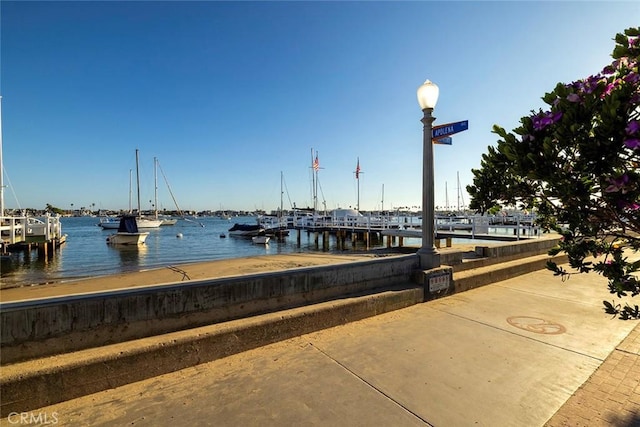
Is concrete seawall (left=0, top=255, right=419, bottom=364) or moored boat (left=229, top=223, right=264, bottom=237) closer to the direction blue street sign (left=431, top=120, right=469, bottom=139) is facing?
the concrete seawall

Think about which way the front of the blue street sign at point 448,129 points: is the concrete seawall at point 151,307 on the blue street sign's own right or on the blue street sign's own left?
on the blue street sign's own right

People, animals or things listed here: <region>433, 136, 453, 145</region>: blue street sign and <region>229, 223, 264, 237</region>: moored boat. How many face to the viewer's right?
1

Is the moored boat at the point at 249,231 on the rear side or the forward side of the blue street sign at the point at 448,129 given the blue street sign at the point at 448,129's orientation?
on the rear side
